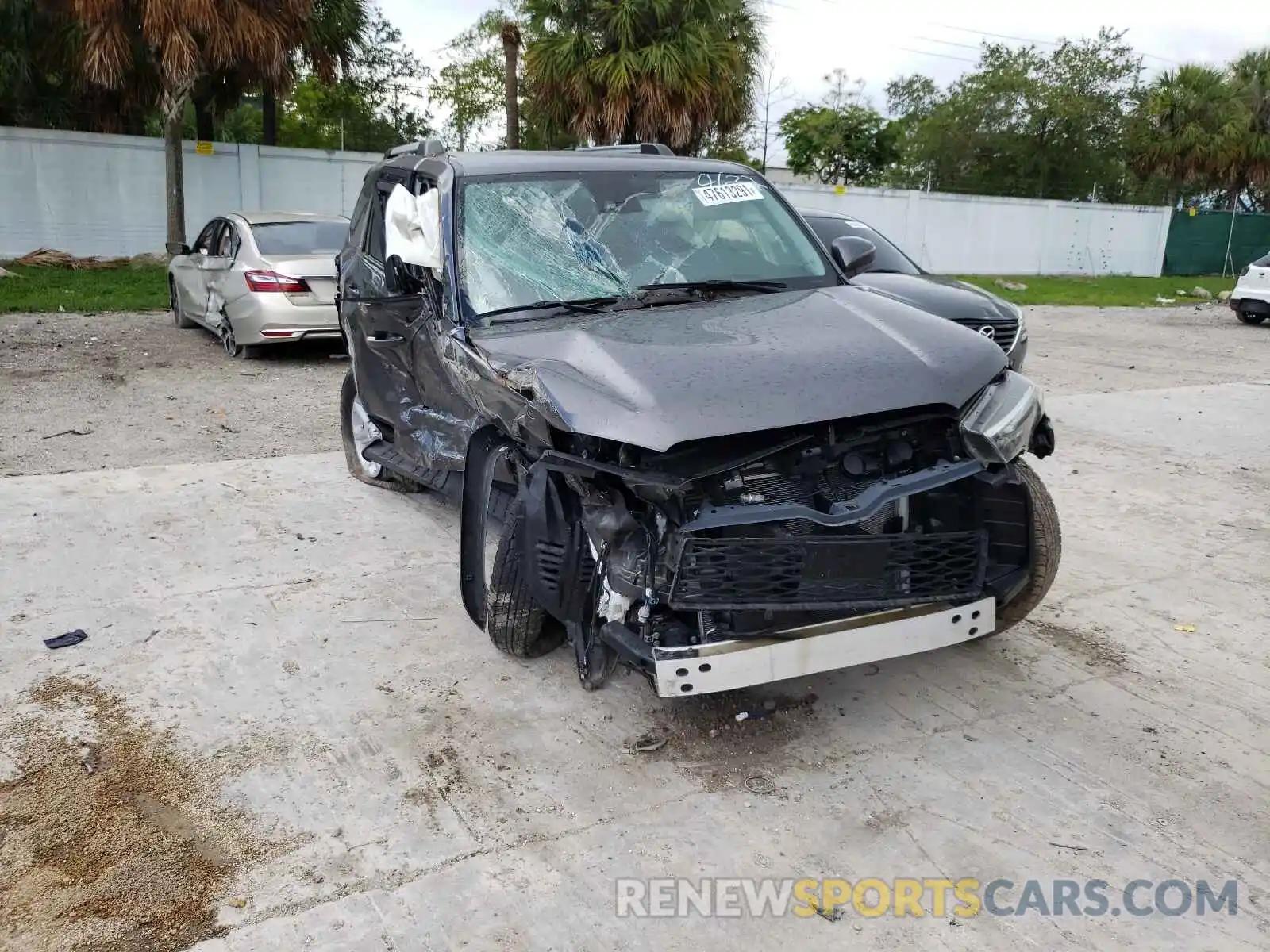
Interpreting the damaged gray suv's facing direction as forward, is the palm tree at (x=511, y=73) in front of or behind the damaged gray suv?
behind

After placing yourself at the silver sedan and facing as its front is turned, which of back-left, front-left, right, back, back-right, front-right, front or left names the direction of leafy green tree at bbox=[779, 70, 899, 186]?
right

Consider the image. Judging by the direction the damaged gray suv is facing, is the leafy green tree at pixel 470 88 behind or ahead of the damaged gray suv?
behind

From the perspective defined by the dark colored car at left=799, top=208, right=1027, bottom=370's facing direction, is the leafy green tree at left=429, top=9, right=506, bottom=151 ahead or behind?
behind

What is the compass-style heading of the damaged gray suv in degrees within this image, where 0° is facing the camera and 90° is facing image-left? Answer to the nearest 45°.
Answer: approximately 315°

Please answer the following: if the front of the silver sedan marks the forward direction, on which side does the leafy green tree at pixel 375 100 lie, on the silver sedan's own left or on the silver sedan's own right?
on the silver sedan's own right

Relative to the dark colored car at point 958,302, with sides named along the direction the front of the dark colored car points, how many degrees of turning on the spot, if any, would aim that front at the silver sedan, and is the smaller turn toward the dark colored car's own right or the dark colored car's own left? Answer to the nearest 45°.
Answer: approximately 135° to the dark colored car's own right

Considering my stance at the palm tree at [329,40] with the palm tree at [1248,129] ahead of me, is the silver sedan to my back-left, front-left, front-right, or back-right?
back-right

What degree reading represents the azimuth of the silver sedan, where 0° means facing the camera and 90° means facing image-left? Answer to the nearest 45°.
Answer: approximately 135°

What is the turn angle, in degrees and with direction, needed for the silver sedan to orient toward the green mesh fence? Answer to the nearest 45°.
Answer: approximately 90° to its right

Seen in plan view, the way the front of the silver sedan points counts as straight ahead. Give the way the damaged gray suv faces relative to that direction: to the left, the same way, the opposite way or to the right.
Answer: the opposite way

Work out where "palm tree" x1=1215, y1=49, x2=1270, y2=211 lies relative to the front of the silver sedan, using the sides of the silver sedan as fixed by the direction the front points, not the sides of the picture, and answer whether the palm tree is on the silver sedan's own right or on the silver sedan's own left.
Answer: on the silver sedan's own right

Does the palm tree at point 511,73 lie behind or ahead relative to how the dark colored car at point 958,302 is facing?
behind

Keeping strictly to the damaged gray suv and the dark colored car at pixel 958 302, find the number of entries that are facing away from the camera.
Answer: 0

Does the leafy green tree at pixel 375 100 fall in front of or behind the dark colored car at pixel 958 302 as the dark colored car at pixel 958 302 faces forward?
behind

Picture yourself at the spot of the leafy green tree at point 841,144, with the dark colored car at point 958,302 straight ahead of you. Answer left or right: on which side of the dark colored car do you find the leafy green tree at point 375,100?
right
